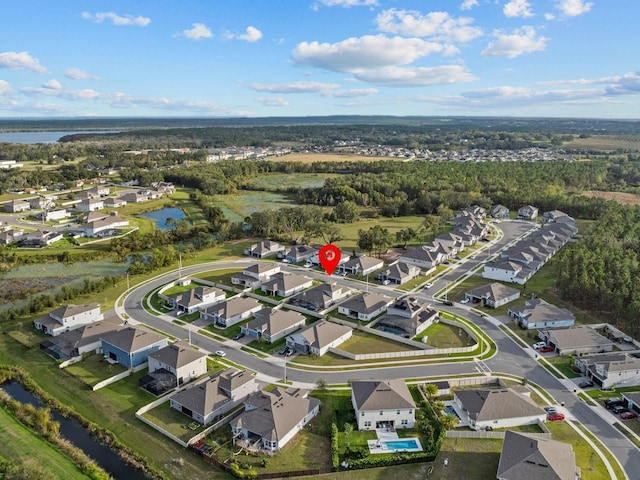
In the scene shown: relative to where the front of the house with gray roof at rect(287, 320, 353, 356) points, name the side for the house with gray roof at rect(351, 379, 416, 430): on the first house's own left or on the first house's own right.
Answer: on the first house's own left

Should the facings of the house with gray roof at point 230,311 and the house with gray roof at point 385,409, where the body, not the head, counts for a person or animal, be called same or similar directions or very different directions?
very different directions

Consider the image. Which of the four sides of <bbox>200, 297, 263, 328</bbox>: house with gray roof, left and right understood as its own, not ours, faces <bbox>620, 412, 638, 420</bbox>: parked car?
left

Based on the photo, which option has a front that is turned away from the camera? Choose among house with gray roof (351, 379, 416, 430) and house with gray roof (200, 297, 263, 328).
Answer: house with gray roof (351, 379, 416, 430)

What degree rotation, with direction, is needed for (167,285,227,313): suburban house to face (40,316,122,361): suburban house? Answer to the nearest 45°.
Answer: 0° — it already faces it

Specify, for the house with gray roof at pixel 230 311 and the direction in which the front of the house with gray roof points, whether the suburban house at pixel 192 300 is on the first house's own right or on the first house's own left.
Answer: on the first house's own right

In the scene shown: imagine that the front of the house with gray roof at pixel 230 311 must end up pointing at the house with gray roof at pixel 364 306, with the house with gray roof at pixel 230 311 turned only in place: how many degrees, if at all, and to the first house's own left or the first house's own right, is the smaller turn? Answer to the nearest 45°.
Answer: approximately 135° to the first house's own left

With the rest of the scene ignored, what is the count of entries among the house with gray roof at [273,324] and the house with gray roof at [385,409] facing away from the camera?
1

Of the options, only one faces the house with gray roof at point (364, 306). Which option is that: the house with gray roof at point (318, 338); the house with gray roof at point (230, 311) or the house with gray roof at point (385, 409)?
the house with gray roof at point (385, 409)

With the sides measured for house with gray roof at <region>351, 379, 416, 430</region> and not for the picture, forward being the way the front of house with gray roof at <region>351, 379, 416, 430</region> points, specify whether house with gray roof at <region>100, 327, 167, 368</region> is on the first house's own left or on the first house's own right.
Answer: on the first house's own left

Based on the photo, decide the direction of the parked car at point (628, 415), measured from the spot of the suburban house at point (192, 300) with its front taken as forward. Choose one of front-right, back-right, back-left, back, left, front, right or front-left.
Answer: left

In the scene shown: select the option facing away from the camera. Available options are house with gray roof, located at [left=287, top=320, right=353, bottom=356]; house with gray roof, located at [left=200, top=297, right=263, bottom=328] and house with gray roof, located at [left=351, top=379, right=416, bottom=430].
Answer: house with gray roof, located at [left=351, top=379, right=416, bottom=430]

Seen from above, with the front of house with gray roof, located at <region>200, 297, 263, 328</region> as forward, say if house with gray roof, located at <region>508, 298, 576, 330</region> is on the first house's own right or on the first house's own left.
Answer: on the first house's own left

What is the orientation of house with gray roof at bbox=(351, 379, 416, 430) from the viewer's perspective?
away from the camera

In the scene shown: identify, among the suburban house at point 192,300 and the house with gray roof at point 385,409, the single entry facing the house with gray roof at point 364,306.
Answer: the house with gray roof at point 385,409

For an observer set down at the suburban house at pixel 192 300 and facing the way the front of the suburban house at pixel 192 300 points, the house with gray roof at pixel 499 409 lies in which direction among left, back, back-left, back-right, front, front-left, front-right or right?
left
